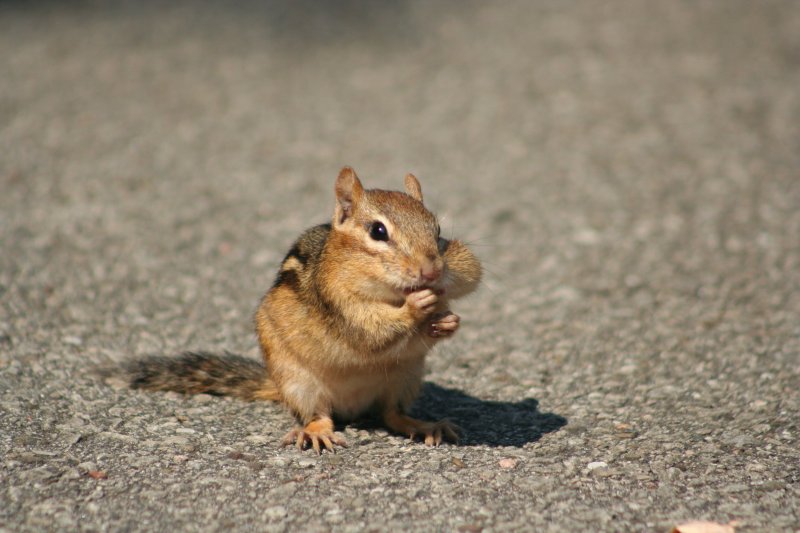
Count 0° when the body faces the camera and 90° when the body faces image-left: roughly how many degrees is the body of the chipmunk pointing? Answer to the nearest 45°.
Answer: approximately 315°
